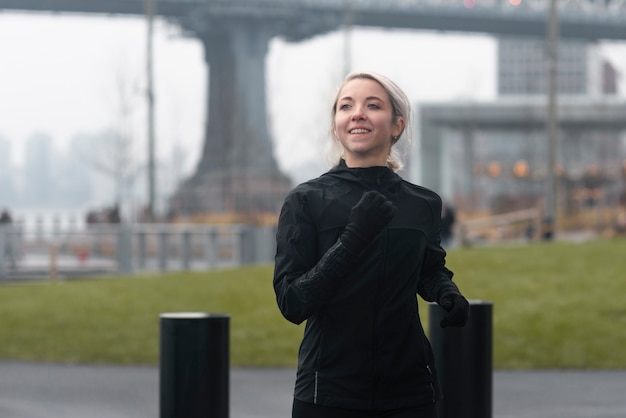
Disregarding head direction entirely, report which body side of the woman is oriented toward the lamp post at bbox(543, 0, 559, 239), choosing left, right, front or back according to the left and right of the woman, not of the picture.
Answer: back

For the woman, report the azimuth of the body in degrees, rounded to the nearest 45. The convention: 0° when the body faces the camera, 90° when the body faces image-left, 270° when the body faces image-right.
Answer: approximately 0°

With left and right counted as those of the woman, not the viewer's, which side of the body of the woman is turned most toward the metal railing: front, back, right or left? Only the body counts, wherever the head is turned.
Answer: back

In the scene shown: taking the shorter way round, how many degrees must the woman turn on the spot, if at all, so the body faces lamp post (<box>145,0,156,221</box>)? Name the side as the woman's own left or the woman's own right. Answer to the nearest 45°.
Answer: approximately 180°

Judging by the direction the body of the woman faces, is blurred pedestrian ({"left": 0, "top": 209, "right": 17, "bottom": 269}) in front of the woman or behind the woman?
behind
